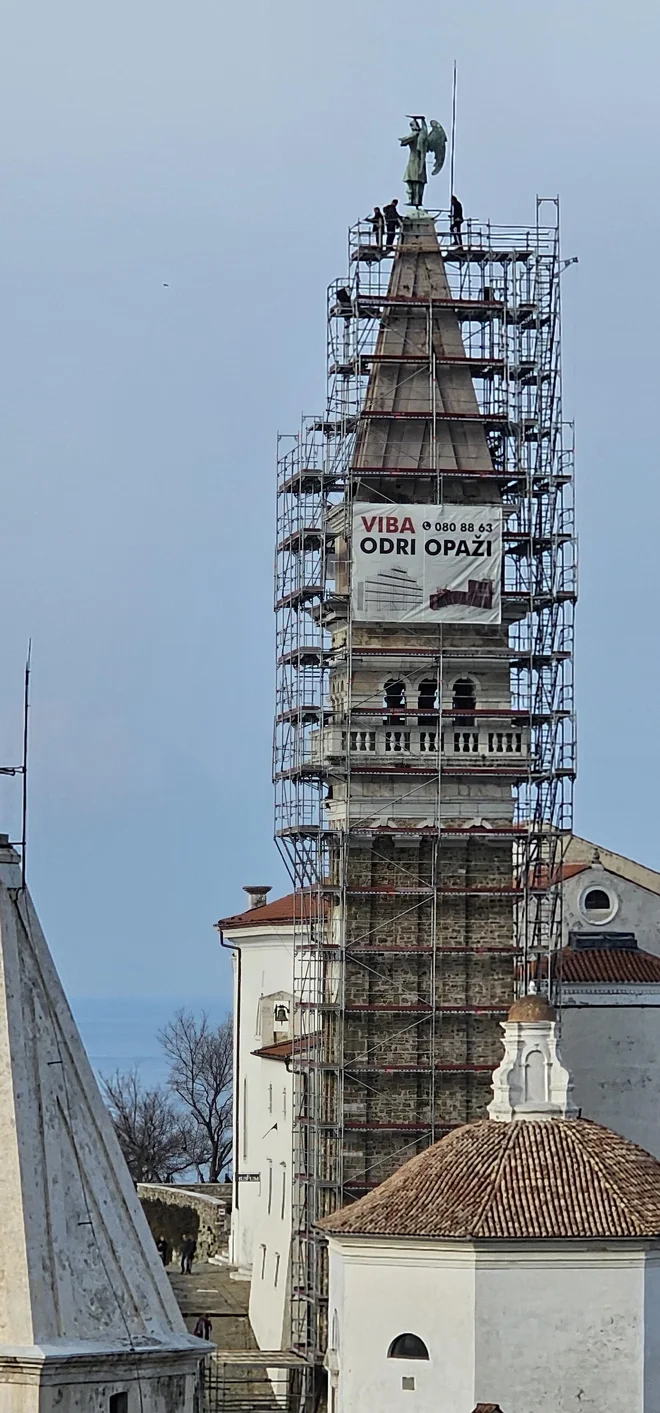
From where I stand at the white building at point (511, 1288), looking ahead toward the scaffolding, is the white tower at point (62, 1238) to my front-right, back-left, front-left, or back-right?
back-left

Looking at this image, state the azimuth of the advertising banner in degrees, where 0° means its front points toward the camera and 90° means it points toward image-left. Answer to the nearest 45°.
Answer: approximately 0°

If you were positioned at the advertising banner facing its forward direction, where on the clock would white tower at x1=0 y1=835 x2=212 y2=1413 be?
The white tower is roughly at 12 o'clock from the advertising banner.
